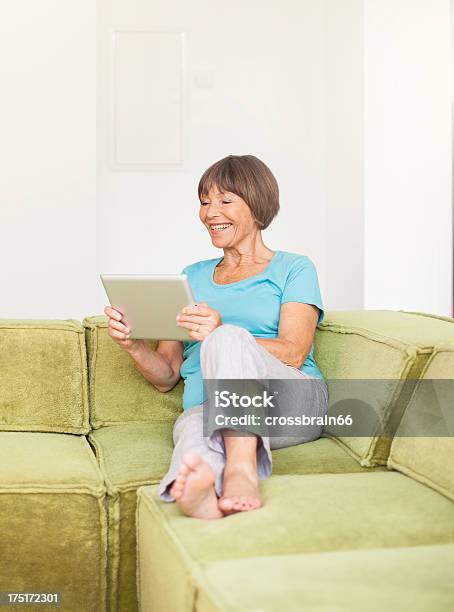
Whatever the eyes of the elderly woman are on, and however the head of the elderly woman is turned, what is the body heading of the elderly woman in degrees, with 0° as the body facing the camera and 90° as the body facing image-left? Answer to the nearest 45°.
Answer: approximately 45°

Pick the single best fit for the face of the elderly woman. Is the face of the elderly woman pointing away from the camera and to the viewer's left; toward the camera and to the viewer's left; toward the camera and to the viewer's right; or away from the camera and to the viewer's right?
toward the camera and to the viewer's left
